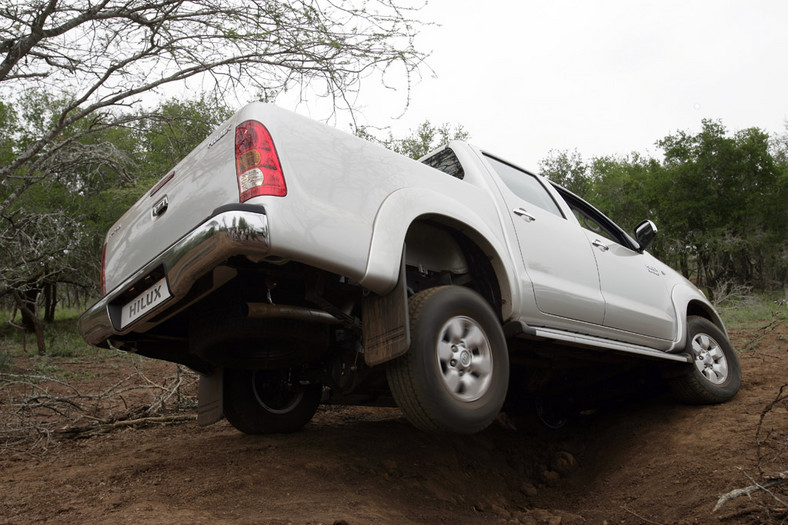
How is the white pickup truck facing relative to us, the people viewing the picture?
facing away from the viewer and to the right of the viewer
